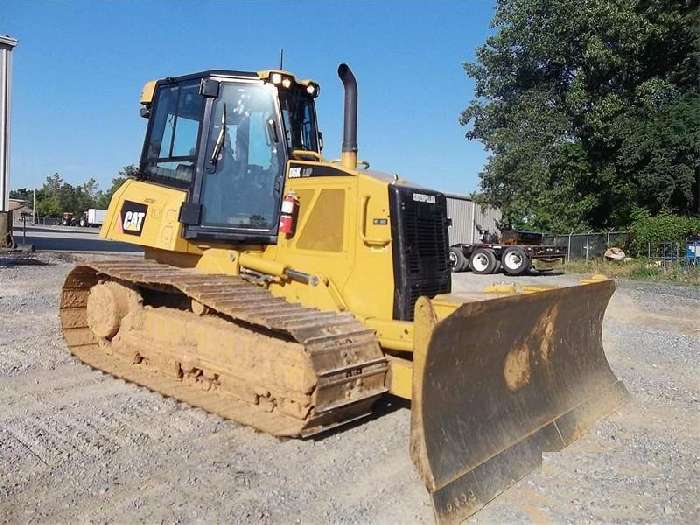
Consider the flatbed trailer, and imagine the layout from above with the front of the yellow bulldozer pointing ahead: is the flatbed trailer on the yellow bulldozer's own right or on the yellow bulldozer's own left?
on the yellow bulldozer's own left

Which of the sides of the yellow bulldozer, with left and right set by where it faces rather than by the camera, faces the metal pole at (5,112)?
back

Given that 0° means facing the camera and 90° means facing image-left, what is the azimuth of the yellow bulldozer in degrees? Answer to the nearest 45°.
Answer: approximately 315°

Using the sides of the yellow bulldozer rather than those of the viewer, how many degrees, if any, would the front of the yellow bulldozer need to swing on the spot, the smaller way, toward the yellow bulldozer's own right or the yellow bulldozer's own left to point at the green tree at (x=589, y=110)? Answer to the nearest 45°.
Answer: approximately 90° to the yellow bulldozer's own left
